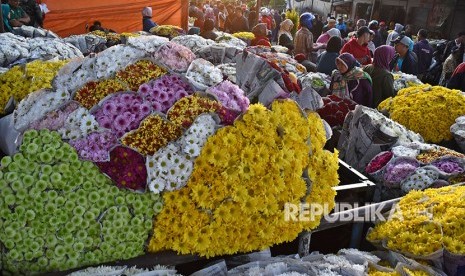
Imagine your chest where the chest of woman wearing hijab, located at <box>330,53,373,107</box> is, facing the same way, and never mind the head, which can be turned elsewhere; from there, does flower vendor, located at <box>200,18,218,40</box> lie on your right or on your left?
on your right

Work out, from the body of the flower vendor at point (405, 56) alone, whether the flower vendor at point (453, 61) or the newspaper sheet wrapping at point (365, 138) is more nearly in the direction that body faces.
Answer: the newspaper sheet wrapping

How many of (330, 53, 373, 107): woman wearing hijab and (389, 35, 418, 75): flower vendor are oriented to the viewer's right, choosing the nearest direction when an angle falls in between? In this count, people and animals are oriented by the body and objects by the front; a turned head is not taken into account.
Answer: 0

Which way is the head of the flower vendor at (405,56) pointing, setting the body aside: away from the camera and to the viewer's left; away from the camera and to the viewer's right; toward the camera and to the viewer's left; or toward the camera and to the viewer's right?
toward the camera and to the viewer's left

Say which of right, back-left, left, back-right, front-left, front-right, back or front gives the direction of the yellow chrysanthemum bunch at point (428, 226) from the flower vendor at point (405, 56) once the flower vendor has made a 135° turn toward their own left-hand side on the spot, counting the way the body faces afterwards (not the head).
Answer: right

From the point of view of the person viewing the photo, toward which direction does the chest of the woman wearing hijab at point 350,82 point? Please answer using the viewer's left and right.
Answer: facing the viewer and to the left of the viewer

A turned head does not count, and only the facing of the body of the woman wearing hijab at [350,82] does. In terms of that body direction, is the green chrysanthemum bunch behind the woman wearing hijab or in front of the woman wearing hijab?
in front

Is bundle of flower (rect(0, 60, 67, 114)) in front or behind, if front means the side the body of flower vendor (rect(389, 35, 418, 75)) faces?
in front

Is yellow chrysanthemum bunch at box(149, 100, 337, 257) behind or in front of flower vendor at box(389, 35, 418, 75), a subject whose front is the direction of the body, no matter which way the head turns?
in front

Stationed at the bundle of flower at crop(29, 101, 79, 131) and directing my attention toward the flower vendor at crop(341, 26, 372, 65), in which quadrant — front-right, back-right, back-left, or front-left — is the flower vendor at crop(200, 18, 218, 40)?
front-left

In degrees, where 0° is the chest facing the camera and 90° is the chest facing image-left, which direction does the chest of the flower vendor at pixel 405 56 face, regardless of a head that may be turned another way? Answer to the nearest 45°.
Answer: approximately 45°

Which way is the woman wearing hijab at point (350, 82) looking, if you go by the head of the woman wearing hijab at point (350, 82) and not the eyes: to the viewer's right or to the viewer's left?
to the viewer's left
